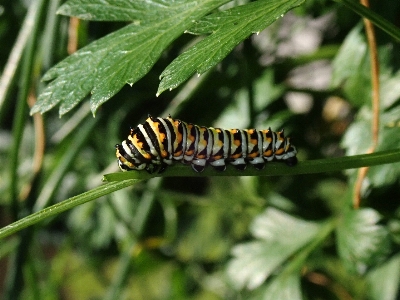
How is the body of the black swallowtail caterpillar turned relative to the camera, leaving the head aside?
to the viewer's left
